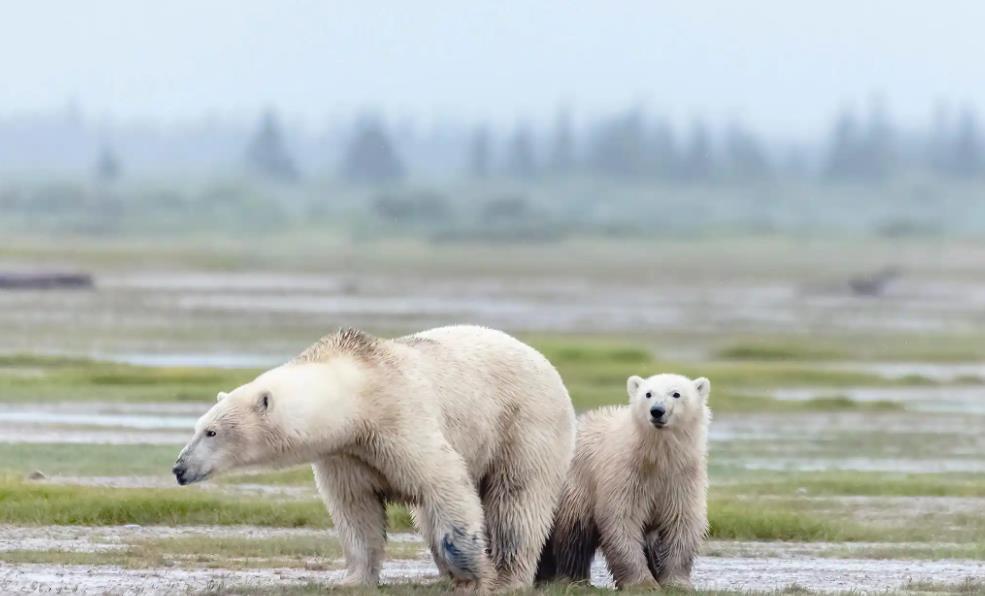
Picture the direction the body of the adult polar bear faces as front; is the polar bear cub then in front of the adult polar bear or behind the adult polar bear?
behind

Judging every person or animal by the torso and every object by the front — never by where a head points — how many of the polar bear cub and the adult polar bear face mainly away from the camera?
0

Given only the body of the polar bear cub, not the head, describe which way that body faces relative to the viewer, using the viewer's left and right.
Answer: facing the viewer and to the right of the viewer

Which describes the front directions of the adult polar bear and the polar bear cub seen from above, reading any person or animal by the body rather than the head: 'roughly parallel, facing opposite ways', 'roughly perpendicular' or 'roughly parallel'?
roughly perpendicular

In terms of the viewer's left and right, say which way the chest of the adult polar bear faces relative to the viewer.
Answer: facing the viewer and to the left of the viewer

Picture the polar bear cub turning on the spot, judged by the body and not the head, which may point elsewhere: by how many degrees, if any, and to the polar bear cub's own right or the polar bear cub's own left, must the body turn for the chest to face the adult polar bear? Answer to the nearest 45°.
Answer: approximately 90° to the polar bear cub's own right
